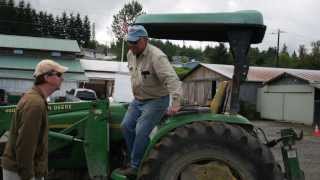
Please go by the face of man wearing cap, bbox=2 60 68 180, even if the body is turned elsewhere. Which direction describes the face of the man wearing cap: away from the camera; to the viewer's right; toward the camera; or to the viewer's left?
to the viewer's right

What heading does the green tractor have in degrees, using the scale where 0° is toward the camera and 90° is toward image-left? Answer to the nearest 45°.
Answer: approximately 90°

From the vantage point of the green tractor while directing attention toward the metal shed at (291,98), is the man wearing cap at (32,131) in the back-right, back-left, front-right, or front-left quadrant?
back-left

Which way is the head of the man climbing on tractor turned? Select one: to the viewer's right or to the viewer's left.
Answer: to the viewer's left

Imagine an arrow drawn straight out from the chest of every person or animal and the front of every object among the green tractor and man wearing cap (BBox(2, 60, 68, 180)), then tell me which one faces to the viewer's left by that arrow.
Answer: the green tractor

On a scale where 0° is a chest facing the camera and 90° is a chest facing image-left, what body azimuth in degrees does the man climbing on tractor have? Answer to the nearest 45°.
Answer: approximately 45°

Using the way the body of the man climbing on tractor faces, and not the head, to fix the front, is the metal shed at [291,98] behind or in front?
behind

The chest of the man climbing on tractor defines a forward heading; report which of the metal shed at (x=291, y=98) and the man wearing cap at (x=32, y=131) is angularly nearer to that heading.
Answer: the man wearing cap

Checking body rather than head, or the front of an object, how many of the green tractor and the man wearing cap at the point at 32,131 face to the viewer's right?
1

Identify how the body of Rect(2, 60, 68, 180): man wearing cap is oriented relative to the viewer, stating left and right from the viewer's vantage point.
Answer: facing to the right of the viewer
